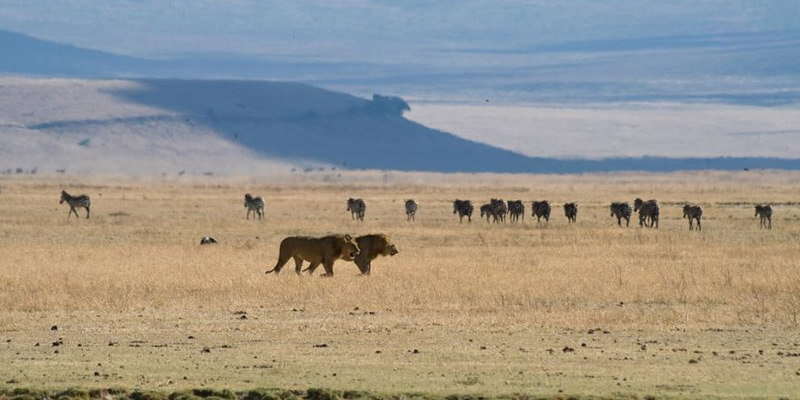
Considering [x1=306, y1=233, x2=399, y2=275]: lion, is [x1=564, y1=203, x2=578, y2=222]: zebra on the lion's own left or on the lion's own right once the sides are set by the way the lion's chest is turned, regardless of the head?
on the lion's own left

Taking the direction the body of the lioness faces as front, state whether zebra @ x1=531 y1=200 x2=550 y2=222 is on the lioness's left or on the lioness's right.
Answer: on the lioness's left

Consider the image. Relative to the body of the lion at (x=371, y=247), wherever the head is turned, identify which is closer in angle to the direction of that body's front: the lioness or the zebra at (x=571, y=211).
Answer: the zebra

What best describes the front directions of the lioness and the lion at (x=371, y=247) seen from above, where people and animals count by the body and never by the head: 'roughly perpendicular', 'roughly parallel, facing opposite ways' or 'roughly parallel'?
roughly parallel

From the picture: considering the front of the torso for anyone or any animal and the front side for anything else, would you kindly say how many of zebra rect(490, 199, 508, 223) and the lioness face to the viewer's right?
1

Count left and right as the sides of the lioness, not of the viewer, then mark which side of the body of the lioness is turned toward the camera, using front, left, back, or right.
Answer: right

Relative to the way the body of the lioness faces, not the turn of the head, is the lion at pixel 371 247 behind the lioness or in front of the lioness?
in front

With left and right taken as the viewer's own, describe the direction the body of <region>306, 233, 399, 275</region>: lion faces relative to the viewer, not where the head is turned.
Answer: facing to the right of the viewer

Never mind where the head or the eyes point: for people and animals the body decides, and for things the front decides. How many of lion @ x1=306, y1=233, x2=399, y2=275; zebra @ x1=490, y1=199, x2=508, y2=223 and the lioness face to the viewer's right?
2

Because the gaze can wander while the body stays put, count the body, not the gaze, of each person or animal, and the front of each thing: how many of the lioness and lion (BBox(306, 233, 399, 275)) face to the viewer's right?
2
